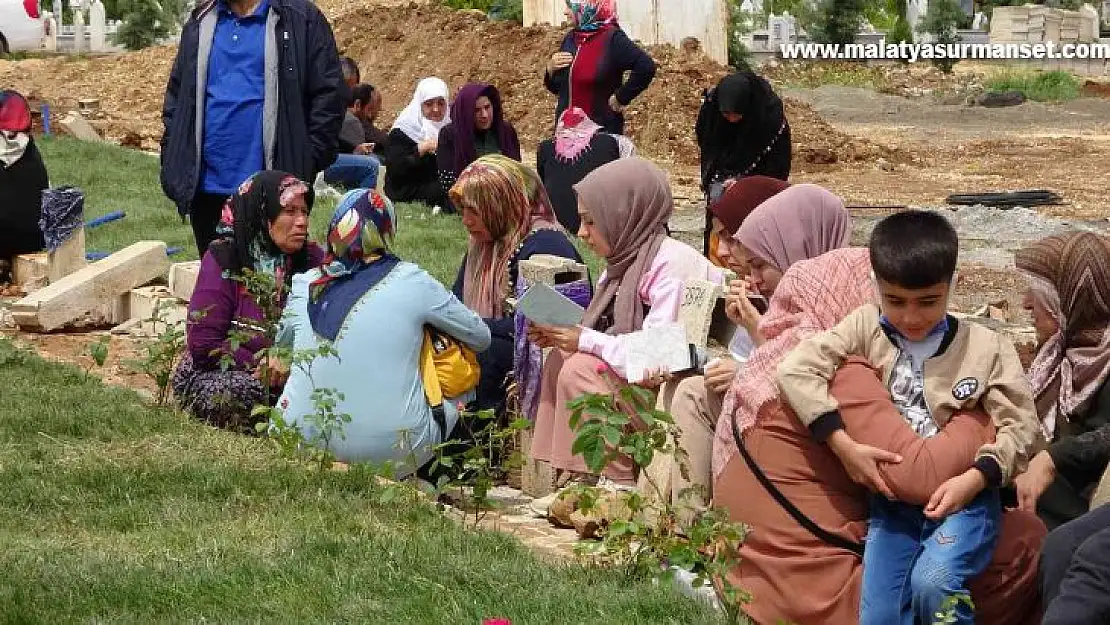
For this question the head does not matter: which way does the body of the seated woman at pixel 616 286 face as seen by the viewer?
to the viewer's left

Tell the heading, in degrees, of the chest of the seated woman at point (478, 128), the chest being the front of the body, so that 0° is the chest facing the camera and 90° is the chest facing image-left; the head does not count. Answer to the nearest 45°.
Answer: approximately 315°

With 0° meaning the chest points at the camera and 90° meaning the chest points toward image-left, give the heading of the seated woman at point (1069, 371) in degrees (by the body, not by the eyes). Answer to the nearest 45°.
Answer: approximately 90°

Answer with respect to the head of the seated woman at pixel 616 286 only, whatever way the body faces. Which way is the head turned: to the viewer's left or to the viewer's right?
to the viewer's left

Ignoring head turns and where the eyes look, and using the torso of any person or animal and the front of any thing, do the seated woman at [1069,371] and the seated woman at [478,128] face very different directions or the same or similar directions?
very different directions

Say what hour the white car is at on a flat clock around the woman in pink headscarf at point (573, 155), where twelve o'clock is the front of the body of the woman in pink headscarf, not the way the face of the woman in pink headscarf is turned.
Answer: The white car is roughly at 11 o'clock from the woman in pink headscarf.

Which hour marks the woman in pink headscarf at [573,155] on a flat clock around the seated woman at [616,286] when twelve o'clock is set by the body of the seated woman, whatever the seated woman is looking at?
The woman in pink headscarf is roughly at 3 o'clock from the seated woman.

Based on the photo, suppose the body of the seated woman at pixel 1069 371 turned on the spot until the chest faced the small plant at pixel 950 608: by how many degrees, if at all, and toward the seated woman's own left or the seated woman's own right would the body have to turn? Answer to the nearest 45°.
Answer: approximately 90° to the seated woman's own left

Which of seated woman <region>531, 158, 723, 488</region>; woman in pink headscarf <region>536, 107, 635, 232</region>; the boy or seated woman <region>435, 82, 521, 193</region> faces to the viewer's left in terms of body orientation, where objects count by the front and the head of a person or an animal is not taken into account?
seated woman <region>531, 158, 723, 488</region>

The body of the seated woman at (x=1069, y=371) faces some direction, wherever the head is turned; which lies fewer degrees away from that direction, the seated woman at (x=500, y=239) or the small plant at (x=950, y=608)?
the seated woman

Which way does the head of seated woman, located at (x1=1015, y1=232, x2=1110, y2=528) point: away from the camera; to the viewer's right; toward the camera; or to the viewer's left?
to the viewer's left

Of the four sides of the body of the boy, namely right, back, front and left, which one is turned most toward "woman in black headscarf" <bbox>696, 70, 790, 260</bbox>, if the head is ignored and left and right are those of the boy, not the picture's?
back

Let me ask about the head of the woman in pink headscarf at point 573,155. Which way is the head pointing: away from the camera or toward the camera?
away from the camera

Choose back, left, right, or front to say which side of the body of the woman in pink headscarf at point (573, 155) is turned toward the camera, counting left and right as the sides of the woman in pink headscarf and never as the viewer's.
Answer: back
